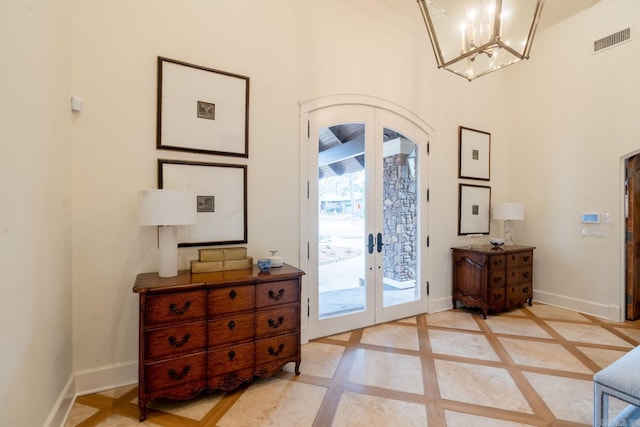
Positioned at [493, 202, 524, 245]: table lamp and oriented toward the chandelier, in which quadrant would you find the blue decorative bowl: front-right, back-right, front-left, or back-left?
front-right

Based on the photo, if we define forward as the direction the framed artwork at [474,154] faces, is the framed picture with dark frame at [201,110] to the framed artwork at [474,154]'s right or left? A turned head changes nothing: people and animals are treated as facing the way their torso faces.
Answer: on its right

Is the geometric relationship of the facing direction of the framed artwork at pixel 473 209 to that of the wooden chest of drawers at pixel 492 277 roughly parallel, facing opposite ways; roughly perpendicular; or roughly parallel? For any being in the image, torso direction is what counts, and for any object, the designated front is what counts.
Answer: roughly parallel

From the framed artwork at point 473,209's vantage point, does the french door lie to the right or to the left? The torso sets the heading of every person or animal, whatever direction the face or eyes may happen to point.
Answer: on its right

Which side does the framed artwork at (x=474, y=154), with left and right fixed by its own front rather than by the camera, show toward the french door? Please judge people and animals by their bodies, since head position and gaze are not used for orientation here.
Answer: right

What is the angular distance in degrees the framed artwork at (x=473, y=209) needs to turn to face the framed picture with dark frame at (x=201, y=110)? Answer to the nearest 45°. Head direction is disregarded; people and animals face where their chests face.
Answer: approximately 90° to its right

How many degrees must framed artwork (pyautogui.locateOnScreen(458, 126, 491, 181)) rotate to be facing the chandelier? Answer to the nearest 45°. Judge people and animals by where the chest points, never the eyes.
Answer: approximately 45° to its right

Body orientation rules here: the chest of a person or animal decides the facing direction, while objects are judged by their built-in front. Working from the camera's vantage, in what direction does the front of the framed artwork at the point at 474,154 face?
facing the viewer and to the right of the viewer

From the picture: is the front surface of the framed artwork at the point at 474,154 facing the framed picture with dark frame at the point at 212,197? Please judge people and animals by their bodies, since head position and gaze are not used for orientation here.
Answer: no

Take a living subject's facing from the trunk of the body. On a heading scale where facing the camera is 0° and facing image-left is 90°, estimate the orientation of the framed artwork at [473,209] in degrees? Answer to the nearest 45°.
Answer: approximately 315°

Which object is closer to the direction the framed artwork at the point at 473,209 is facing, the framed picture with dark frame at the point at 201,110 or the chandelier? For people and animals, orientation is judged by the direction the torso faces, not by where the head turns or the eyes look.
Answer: the chandelier

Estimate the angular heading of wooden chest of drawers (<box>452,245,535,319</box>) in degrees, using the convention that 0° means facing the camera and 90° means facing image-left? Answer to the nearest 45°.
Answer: approximately 315°

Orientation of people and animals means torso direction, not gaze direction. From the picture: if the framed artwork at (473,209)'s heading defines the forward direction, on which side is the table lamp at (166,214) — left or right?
on its right

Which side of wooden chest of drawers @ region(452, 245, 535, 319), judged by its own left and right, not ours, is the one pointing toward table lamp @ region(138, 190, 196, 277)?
right

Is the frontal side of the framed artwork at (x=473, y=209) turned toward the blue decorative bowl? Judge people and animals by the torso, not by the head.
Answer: no

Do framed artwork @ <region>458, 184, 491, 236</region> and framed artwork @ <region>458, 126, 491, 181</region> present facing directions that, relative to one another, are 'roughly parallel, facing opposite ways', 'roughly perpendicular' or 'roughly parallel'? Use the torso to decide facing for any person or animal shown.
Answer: roughly parallel
